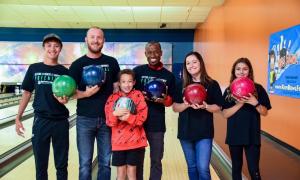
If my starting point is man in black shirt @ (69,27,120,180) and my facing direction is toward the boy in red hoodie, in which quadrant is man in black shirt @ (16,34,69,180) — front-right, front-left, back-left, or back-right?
back-right

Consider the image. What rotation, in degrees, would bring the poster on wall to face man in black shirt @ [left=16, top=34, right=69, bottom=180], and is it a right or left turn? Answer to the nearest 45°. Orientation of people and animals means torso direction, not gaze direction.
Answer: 0° — it already faces them

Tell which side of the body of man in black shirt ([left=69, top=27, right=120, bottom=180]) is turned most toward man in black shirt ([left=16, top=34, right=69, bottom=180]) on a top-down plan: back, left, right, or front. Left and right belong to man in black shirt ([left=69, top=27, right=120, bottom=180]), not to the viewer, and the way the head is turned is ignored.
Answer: right

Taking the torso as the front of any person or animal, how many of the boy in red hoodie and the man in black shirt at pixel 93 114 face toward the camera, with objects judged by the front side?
2

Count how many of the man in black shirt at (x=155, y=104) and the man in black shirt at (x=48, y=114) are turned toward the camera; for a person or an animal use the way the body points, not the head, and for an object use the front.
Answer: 2

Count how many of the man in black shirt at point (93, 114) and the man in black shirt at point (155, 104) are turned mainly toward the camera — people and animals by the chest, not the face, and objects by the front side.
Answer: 2
